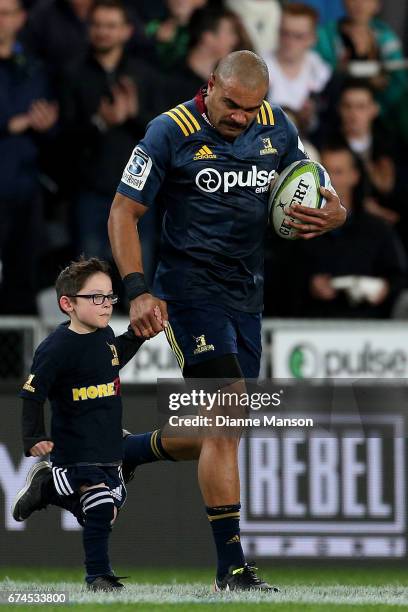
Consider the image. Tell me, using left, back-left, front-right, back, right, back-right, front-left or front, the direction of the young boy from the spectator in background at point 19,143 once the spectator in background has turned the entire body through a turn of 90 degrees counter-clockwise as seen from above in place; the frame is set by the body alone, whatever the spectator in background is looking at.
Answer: back-right

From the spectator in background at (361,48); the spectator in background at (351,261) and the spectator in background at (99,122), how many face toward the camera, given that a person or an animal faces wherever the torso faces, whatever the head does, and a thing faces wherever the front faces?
3

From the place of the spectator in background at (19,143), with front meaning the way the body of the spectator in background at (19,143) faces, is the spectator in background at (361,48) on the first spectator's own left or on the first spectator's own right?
on the first spectator's own left

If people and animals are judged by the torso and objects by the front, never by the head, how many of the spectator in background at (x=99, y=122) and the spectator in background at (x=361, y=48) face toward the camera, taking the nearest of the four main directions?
2
